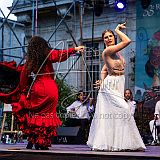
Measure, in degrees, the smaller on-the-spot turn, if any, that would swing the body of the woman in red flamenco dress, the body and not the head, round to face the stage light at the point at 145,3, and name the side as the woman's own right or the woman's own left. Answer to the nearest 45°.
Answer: approximately 45° to the woman's own right

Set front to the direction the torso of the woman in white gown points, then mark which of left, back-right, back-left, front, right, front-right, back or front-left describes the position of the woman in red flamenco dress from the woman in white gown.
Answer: back-right

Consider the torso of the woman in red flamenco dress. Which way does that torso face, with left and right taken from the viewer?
facing away from the viewer

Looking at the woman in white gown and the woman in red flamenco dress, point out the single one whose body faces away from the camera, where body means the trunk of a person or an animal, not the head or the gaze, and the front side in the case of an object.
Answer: the woman in red flamenco dress

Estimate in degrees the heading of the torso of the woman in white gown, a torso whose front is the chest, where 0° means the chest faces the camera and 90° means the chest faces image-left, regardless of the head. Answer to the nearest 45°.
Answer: approximately 315°

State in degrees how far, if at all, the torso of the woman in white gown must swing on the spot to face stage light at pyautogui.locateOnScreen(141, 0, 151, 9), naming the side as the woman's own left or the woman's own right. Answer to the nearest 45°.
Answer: approximately 135° to the woman's own left

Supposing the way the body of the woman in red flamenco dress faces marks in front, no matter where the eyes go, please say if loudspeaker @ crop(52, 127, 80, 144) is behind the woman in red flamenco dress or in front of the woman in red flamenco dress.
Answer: in front
